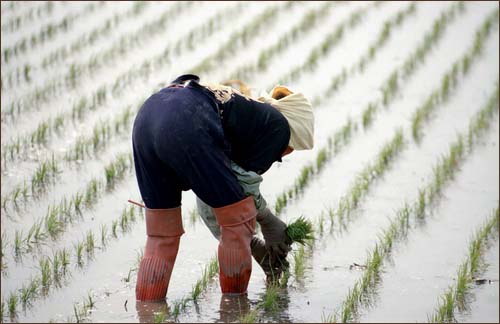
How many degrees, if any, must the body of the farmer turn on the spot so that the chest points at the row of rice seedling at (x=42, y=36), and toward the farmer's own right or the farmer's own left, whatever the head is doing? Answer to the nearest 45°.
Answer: approximately 45° to the farmer's own left

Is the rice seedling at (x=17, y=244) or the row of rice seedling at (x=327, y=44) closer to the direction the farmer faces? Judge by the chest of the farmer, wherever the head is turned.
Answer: the row of rice seedling

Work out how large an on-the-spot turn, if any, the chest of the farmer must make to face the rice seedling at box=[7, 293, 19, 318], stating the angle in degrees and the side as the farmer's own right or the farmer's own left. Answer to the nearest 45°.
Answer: approximately 135° to the farmer's own left

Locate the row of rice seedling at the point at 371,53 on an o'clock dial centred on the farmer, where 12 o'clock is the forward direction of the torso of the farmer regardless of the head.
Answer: The row of rice seedling is roughly at 11 o'clock from the farmer.

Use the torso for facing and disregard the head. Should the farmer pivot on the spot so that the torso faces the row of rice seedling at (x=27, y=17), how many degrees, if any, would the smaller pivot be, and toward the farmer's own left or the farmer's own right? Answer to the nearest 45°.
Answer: approximately 45° to the farmer's own left

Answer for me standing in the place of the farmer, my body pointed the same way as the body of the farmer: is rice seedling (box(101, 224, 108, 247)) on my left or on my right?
on my left

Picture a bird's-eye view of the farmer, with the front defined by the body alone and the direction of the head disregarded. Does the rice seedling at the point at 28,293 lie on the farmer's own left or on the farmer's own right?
on the farmer's own left

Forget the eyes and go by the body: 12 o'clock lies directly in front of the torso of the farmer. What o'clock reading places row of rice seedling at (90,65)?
The row of rice seedling is roughly at 10 o'clock from the farmer.

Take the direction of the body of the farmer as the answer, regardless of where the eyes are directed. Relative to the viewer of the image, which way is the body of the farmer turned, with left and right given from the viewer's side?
facing away from the viewer and to the right of the viewer

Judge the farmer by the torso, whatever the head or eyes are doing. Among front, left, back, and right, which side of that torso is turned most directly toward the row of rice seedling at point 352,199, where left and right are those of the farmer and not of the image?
front
